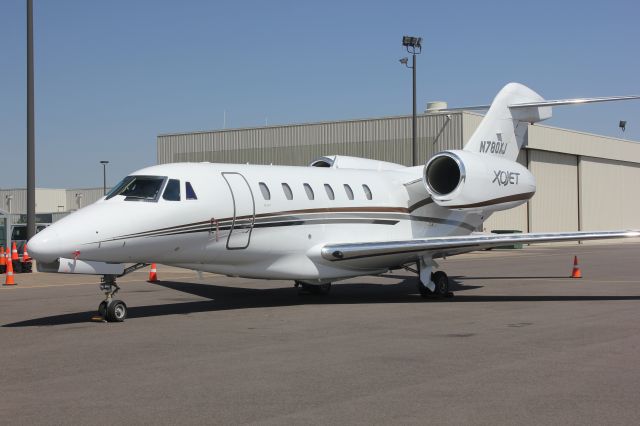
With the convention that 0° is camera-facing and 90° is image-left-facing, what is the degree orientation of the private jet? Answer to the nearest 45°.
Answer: approximately 45°

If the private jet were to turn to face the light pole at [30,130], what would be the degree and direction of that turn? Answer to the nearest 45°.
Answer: approximately 90° to its right
